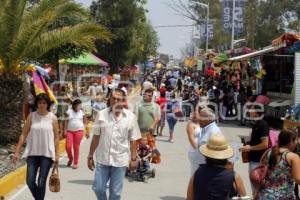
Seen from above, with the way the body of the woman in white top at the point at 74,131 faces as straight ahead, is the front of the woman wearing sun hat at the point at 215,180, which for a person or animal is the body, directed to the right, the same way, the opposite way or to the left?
the opposite way

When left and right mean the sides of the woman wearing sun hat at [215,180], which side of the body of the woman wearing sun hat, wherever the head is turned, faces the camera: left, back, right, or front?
back

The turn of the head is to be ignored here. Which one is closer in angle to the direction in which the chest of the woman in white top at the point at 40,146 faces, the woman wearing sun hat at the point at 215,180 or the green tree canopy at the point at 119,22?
the woman wearing sun hat

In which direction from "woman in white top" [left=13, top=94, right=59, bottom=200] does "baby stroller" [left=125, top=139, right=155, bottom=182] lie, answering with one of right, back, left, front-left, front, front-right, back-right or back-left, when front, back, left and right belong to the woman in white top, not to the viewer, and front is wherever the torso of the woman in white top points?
back-left

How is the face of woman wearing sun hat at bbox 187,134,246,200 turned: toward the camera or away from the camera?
away from the camera
